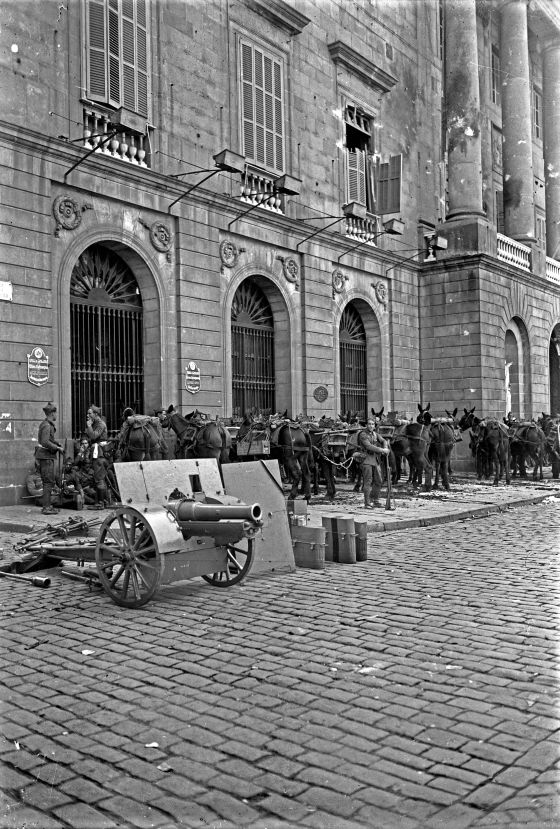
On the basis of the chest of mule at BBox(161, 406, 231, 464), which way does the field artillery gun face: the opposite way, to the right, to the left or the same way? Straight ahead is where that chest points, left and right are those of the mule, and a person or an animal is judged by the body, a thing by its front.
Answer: the opposite way

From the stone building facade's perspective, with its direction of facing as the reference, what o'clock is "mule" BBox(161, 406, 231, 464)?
The mule is roughly at 2 o'clock from the stone building facade.

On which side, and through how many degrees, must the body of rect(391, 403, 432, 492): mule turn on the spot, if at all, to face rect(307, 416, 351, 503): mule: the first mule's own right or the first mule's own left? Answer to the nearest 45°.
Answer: approximately 90° to the first mule's own right

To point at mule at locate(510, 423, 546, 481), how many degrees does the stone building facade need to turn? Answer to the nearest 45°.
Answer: approximately 45° to its left

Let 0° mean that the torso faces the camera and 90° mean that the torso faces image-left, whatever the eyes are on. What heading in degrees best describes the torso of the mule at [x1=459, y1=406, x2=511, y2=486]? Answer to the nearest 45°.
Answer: approximately 135°

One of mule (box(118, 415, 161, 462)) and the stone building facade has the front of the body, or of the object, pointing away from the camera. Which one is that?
the mule

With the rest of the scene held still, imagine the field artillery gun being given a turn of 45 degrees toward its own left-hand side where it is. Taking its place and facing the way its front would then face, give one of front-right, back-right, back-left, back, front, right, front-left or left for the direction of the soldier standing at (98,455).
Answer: left

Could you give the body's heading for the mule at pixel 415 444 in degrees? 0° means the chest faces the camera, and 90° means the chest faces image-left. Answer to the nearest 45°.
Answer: approximately 315°
